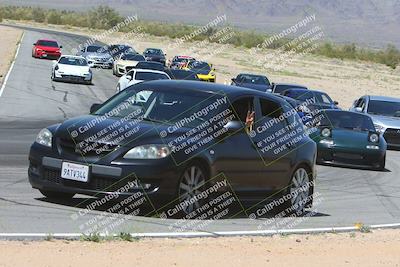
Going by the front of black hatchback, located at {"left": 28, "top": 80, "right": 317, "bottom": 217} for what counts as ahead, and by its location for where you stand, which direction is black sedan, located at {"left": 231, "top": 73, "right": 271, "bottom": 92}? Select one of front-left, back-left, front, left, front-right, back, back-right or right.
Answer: back-right

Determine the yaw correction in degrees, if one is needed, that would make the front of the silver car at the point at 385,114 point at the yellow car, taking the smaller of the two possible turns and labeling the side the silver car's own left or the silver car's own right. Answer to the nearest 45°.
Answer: approximately 180°

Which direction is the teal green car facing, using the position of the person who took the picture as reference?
facing the viewer

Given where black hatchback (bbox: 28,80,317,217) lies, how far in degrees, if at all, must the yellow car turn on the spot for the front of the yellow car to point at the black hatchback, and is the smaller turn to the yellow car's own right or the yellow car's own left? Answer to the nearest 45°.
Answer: approximately 45° to the yellow car's own right

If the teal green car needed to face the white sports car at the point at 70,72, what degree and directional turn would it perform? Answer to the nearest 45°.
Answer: approximately 135° to its right

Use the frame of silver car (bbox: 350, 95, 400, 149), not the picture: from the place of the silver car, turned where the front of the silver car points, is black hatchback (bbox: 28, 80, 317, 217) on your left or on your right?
on your right

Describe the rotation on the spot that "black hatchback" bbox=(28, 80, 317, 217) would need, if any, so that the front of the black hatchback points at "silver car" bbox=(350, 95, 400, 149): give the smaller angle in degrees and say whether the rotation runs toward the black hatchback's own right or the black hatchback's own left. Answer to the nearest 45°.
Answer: approximately 180°

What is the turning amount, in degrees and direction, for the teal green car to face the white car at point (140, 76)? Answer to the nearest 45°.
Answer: approximately 135° to its right

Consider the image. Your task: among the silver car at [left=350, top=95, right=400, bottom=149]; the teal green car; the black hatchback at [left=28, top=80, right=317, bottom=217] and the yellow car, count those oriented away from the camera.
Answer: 0

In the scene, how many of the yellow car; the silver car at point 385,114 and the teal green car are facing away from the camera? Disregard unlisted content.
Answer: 0

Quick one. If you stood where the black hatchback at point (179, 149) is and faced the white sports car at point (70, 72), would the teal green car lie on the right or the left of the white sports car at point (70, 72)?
right

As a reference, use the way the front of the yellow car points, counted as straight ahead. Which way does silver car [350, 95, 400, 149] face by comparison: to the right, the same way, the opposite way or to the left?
the same way
